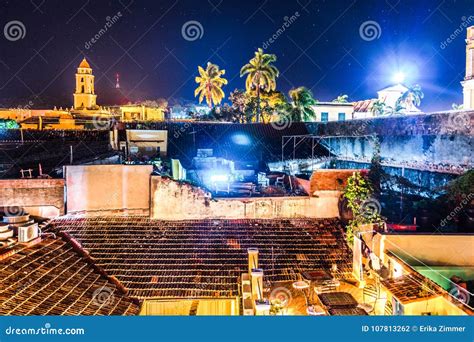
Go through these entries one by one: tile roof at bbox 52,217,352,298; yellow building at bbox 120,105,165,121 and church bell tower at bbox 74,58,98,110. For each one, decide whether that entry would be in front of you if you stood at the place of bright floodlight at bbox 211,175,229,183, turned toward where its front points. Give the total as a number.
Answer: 1

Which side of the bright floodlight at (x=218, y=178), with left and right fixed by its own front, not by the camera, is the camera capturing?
front

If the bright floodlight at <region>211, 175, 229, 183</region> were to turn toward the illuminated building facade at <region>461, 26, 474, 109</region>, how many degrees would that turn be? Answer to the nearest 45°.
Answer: approximately 135° to its left

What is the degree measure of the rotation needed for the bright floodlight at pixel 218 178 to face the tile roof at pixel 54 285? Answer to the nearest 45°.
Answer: approximately 45° to its right

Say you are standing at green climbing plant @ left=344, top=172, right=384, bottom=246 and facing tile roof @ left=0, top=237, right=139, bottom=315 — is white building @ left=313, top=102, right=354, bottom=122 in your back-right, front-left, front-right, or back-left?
back-right

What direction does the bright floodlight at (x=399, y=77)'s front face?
toward the camera

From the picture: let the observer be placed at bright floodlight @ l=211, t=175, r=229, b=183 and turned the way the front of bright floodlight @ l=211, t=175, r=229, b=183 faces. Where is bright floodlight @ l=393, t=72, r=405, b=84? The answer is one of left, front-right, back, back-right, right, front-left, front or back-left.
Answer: back-left

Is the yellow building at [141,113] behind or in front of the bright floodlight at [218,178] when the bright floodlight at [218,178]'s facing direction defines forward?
behind

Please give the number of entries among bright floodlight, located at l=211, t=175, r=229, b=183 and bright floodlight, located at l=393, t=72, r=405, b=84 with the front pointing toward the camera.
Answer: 2

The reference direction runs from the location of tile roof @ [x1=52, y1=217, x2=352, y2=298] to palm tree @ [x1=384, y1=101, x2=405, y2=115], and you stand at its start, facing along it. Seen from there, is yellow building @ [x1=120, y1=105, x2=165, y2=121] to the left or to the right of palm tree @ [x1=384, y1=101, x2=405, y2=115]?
left

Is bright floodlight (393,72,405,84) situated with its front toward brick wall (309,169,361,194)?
yes

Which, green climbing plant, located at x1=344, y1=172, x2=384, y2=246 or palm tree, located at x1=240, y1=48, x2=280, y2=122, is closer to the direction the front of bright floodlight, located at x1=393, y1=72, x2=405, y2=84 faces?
the green climbing plant

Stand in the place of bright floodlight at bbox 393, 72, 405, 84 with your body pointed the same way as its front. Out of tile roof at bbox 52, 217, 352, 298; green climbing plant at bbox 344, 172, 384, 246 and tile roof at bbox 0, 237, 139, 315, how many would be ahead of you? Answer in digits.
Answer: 3

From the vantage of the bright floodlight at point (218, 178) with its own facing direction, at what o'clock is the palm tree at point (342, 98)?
The palm tree is roughly at 7 o'clock from the bright floodlight.

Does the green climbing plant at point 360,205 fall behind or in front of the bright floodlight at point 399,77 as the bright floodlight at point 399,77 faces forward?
in front

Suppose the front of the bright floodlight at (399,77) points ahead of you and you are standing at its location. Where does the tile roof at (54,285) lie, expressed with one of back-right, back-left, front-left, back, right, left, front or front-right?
front

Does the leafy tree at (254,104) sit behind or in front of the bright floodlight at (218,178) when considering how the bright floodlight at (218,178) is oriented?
behind
